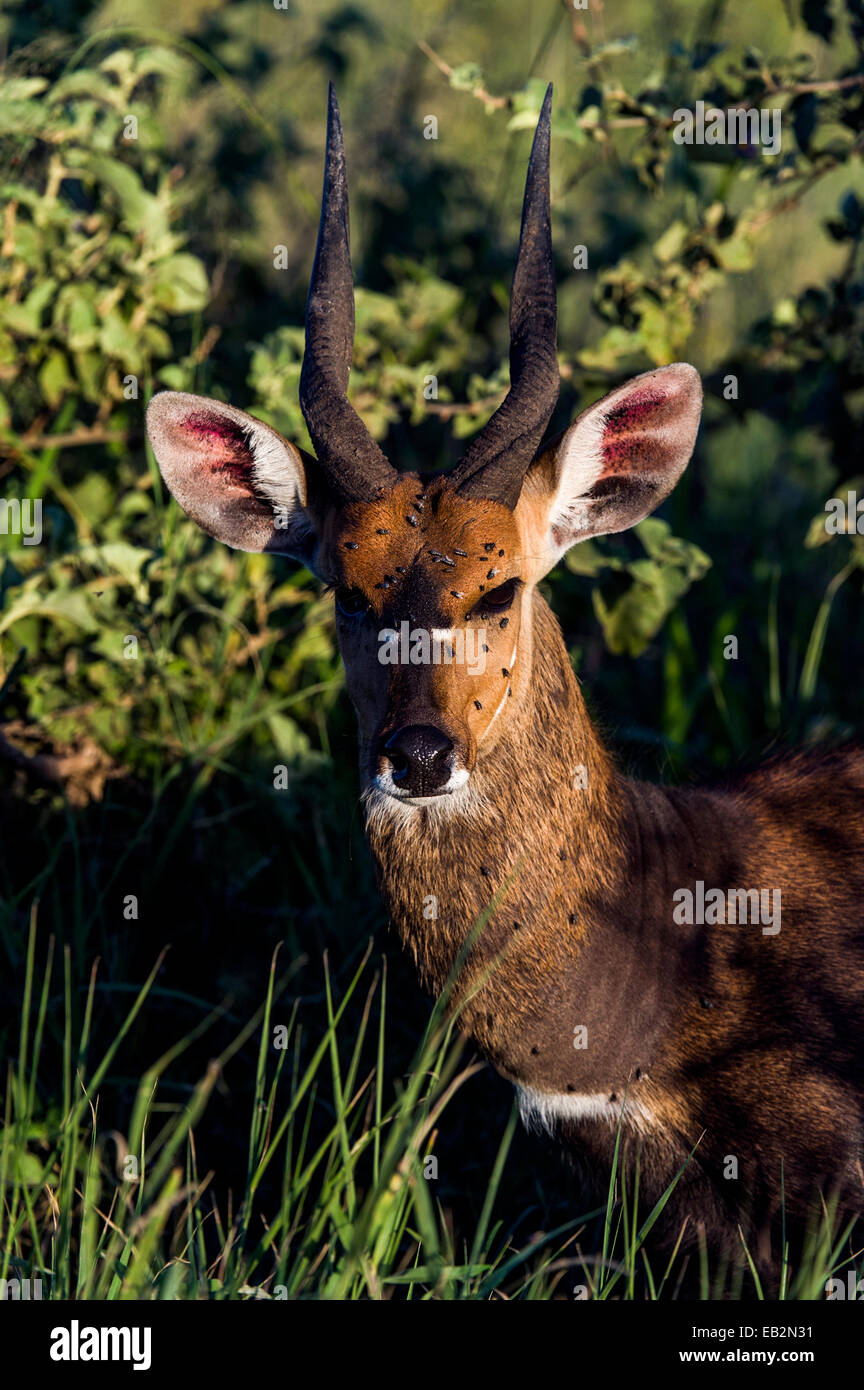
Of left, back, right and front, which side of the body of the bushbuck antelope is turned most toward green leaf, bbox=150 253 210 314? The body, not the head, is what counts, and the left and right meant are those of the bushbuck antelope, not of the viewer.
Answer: right

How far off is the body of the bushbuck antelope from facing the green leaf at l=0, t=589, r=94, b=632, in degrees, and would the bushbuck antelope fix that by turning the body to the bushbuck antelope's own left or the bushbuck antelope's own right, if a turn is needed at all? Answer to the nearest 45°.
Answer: approximately 90° to the bushbuck antelope's own right

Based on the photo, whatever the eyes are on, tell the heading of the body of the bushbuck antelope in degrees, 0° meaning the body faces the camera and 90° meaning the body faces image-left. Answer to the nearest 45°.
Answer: approximately 45°
